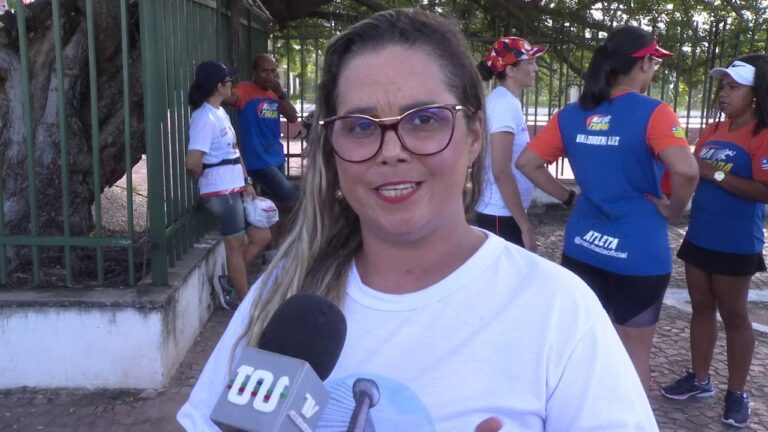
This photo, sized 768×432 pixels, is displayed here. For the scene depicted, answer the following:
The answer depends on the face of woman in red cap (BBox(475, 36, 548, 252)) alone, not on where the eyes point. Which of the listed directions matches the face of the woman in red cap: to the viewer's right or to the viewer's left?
to the viewer's right

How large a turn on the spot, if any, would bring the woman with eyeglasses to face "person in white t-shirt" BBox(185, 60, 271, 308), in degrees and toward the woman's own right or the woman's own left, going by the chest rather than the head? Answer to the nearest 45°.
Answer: approximately 180°

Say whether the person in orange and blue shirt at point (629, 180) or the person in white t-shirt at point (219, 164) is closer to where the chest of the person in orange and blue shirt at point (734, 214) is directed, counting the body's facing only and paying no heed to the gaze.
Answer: the person in orange and blue shirt

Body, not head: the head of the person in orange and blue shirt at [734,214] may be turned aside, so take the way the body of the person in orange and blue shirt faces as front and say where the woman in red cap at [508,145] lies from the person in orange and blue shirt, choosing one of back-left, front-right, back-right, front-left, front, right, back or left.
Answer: front-right

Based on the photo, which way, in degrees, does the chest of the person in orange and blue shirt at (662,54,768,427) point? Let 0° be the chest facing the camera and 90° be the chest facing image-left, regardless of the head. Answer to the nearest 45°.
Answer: approximately 45°

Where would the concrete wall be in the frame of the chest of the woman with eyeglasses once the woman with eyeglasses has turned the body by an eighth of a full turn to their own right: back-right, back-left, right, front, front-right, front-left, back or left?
right

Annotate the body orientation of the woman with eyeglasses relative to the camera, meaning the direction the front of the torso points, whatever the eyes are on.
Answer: toward the camera

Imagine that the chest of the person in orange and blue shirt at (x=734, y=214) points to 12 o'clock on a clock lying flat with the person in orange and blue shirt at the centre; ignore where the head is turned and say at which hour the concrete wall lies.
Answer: The concrete wall is roughly at 1 o'clock from the person in orange and blue shirt.

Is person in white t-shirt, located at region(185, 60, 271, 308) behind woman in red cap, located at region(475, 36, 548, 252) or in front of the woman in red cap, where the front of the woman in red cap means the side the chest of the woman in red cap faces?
behind

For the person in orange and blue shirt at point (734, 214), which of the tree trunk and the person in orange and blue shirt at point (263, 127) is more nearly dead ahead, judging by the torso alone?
the tree trunk
